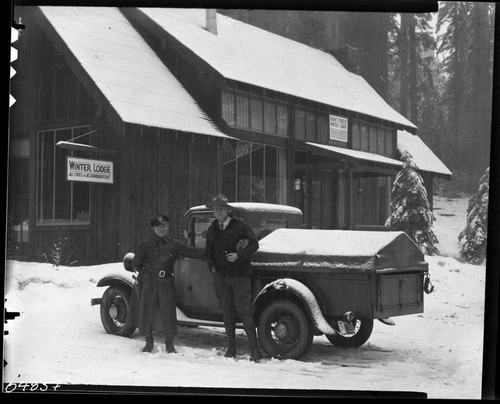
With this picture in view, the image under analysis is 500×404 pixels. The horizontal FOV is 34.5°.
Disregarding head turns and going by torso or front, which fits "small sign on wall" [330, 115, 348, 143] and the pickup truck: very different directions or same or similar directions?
very different directions

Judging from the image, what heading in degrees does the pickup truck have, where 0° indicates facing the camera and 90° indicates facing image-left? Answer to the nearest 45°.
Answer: approximately 135°

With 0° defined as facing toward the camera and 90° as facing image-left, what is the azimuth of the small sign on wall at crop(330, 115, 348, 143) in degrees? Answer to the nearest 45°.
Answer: approximately 315°

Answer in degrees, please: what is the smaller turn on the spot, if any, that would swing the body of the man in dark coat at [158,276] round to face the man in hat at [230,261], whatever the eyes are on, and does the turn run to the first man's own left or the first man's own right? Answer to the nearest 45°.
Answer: approximately 90° to the first man's own left

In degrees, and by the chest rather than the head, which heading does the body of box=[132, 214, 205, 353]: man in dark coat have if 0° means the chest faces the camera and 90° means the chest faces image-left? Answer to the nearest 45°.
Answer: approximately 0°
